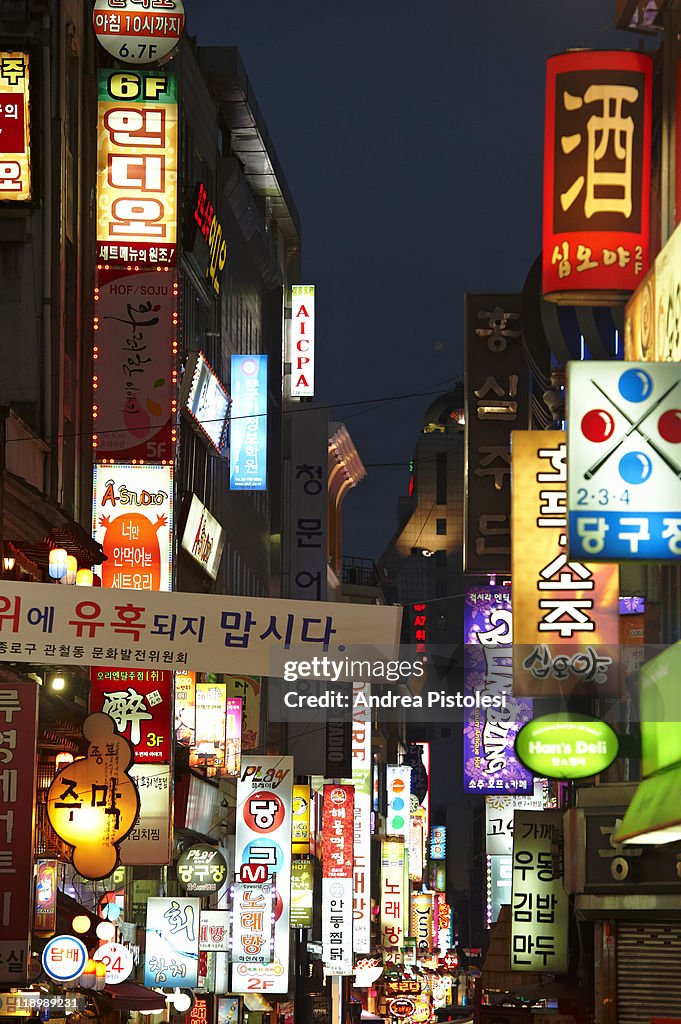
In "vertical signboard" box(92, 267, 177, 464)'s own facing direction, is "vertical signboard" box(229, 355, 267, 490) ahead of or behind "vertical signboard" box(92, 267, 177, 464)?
behind

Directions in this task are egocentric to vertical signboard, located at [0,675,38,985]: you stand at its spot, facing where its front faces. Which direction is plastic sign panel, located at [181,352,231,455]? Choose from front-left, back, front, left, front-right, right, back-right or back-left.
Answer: back

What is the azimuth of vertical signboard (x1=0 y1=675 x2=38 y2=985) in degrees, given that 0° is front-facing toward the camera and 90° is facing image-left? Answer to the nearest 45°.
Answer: approximately 0°

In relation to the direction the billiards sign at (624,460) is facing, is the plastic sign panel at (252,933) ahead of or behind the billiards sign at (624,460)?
behind

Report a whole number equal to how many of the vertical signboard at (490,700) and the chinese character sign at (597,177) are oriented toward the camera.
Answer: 2
